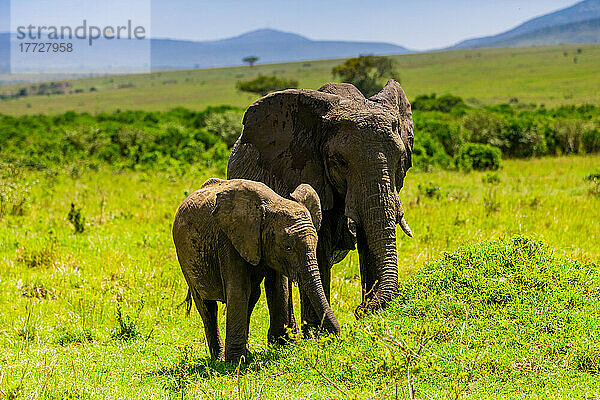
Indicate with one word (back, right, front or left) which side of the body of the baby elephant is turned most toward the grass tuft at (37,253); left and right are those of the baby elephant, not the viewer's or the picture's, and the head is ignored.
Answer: back

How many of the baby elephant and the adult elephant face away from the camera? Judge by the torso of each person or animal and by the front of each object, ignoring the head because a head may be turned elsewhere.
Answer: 0

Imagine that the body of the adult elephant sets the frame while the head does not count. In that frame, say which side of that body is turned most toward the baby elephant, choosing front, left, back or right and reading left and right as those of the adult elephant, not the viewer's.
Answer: right

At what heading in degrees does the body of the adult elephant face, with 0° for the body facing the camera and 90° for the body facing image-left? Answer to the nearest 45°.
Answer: approximately 315°

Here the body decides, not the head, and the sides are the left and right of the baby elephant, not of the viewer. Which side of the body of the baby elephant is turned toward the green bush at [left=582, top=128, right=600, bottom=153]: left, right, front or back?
left

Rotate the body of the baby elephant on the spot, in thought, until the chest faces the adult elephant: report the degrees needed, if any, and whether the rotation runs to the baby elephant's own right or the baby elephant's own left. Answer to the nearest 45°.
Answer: approximately 90° to the baby elephant's own left

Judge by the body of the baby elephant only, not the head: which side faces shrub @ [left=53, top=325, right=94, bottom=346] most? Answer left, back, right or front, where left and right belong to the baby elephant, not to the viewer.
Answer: back

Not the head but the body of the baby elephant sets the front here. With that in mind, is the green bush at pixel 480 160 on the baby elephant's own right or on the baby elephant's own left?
on the baby elephant's own left

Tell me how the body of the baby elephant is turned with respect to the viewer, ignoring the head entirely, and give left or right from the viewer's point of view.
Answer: facing the viewer and to the right of the viewer
